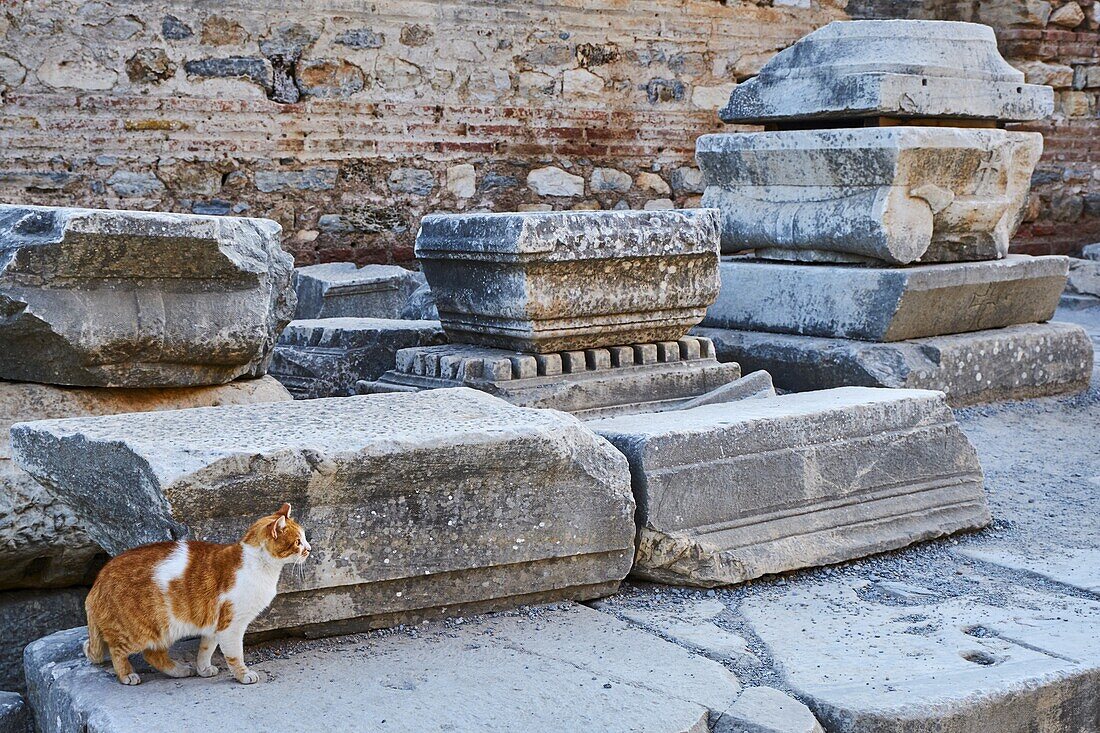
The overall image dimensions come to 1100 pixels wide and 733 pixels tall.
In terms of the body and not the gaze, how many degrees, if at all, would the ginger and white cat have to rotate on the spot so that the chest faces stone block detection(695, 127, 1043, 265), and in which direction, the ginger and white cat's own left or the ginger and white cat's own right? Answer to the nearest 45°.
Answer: approximately 45° to the ginger and white cat's own left

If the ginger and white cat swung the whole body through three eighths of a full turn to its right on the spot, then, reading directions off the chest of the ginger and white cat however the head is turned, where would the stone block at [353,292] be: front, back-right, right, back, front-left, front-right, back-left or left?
back-right

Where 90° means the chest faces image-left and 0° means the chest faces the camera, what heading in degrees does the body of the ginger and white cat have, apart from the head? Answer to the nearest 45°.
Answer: approximately 270°

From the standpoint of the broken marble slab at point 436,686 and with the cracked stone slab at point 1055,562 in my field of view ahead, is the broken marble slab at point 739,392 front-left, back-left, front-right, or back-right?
front-left

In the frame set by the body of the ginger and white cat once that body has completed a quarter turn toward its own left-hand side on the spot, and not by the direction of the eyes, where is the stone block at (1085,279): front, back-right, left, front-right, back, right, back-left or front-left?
front-right

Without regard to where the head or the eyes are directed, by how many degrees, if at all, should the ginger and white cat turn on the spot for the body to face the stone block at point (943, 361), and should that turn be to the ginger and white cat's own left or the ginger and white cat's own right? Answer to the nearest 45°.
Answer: approximately 45° to the ginger and white cat's own left

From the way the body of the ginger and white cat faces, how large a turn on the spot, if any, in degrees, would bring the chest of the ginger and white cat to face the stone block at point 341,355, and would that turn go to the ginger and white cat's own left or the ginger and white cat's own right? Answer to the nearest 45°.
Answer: approximately 90° to the ginger and white cat's own left

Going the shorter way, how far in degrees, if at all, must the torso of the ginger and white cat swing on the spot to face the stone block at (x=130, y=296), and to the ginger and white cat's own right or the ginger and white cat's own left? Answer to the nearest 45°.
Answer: approximately 90° to the ginger and white cat's own left

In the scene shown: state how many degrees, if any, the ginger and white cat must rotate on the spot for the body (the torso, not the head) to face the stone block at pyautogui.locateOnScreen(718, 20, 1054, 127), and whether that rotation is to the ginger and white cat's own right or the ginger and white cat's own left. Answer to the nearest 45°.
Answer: approximately 45° to the ginger and white cat's own left

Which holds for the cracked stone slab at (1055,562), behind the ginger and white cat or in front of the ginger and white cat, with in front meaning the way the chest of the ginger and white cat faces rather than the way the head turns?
in front

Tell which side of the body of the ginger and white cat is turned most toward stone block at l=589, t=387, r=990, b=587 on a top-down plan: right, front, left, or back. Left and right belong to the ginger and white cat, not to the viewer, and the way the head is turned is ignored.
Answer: front

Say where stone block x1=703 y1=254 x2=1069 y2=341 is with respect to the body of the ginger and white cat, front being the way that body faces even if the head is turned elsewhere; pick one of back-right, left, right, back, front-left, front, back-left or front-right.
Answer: front-left
